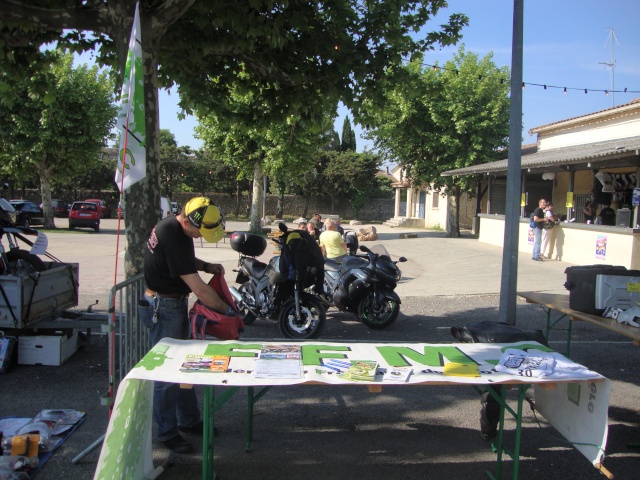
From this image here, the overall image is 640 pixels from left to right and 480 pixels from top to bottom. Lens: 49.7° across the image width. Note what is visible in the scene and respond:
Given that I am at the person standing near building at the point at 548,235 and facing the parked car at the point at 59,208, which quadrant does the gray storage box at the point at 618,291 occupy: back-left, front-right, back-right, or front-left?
back-left

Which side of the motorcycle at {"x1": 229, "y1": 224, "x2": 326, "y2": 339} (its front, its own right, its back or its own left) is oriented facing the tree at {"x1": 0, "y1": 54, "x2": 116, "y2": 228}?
back

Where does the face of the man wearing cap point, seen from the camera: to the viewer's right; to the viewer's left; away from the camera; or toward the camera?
to the viewer's right

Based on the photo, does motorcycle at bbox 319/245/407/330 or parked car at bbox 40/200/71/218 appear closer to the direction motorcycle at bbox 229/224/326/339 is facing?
the motorcycle

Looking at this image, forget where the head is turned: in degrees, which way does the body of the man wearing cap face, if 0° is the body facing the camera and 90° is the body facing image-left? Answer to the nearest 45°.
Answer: approximately 270°

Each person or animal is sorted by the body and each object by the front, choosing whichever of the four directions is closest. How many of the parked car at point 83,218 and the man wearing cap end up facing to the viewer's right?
1

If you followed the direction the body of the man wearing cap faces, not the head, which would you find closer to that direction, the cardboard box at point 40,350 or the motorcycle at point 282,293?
the motorcycle

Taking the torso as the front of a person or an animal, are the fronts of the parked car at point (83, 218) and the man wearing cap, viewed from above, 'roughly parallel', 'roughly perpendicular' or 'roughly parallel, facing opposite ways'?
roughly perpendicular
